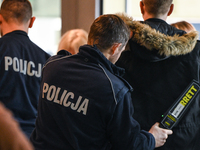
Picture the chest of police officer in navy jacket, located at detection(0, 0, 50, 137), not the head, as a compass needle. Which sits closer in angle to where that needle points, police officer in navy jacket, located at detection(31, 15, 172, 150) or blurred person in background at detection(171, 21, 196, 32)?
the blurred person in background

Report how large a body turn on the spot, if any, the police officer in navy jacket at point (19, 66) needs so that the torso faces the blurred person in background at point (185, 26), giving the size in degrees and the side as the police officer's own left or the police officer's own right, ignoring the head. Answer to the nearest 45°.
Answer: approximately 90° to the police officer's own right

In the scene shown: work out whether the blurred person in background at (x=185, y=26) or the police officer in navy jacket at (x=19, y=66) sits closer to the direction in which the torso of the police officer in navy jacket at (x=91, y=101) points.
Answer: the blurred person in background

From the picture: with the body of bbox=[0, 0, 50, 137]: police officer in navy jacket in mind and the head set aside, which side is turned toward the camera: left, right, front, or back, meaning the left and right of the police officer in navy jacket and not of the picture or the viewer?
back

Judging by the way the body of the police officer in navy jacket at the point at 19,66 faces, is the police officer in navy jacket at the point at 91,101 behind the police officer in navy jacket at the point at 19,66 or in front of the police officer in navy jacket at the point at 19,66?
behind

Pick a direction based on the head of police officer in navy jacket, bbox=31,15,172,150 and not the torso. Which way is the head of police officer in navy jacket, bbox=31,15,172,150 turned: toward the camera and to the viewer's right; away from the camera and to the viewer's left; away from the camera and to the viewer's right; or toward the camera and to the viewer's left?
away from the camera and to the viewer's right

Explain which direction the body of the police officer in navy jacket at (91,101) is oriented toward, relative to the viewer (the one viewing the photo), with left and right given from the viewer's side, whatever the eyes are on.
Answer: facing away from the viewer and to the right of the viewer

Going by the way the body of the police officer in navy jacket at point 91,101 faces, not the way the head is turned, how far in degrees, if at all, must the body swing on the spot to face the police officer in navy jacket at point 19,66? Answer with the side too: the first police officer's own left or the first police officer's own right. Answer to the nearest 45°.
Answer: approximately 90° to the first police officer's own left
